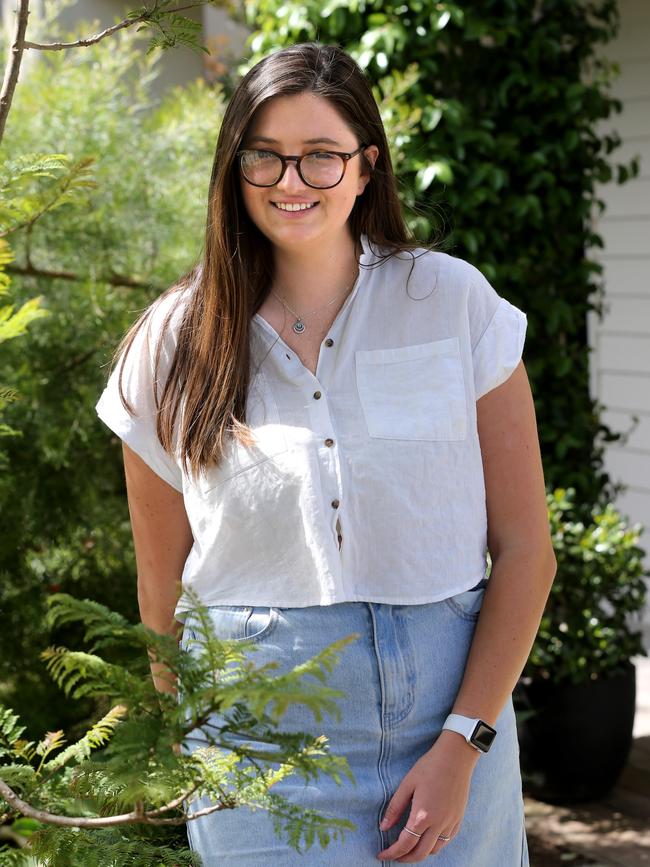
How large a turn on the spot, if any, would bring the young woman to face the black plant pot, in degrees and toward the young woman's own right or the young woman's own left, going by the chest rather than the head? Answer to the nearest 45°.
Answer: approximately 135° to the young woman's own left

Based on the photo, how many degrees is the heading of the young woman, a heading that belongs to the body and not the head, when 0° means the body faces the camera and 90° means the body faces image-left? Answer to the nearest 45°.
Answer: approximately 0°

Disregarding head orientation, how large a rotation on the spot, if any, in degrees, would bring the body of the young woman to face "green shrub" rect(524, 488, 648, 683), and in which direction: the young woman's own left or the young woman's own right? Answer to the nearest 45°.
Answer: approximately 135° to the young woman's own left

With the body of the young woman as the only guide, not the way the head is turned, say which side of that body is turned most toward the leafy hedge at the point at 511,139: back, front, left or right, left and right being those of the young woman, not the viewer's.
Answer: back
